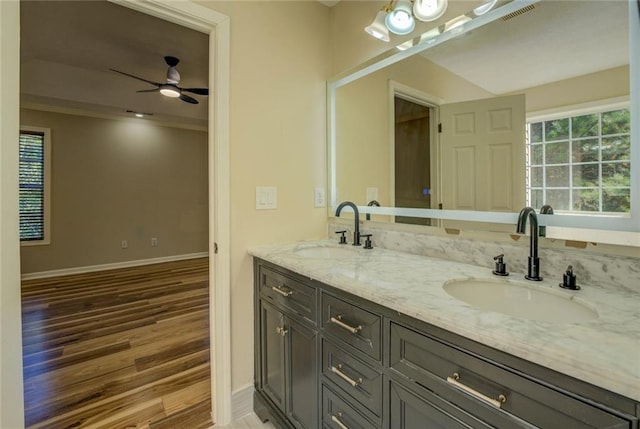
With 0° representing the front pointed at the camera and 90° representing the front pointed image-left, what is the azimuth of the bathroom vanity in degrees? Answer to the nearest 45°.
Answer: approximately 45°

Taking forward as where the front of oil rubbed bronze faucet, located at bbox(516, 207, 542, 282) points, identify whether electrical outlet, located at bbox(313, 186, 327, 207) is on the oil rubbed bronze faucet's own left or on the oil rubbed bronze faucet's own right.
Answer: on the oil rubbed bronze faucet's own right

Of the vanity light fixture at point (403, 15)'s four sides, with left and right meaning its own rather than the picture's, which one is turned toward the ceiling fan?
right

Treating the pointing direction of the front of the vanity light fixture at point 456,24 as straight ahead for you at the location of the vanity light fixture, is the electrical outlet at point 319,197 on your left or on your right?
on your right

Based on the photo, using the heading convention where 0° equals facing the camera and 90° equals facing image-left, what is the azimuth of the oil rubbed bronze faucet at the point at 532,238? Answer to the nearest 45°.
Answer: approximately 45°
